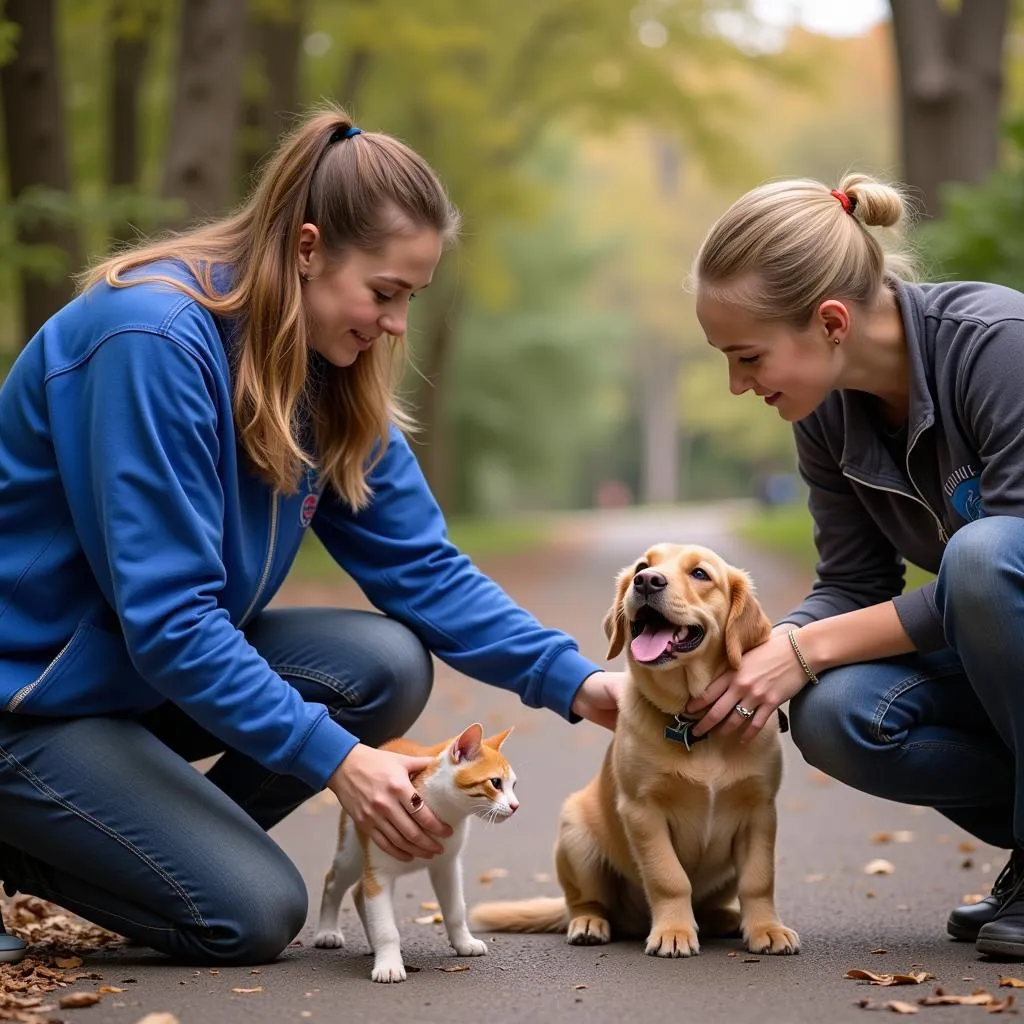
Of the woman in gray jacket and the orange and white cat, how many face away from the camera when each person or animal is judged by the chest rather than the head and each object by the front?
0

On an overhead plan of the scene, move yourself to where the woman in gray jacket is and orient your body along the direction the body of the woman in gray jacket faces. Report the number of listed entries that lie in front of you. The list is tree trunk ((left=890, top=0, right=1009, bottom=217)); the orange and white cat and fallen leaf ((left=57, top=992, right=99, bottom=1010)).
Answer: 2

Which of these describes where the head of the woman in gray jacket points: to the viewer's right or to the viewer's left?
to the viewer's left

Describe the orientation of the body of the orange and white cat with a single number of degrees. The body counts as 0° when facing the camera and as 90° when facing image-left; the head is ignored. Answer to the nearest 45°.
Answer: approximately 315°

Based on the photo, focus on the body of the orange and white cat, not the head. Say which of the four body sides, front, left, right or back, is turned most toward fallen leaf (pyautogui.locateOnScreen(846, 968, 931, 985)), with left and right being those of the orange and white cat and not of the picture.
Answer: front

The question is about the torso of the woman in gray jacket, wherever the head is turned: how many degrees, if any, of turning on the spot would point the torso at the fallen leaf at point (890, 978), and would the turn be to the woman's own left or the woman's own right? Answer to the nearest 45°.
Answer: approximately 45° to the woman's own left

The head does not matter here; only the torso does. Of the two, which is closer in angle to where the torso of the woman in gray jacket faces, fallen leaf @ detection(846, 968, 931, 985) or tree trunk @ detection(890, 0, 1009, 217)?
the fallen leaf

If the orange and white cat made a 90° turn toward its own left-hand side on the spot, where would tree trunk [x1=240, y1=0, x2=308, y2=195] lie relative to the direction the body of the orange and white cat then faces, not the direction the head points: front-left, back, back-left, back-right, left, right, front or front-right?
front-left

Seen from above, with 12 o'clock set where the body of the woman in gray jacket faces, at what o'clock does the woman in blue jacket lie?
The woman in blue jacket is roughly at 1 o'clock from the woman in gray jacket.

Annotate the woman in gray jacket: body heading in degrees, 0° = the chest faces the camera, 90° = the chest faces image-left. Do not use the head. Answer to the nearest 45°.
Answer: approximately 45°

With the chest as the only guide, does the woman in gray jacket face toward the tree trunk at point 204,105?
no

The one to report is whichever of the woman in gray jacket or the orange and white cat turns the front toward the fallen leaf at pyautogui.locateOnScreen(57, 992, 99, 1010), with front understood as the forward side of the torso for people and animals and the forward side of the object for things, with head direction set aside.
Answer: the woman in gray jacket

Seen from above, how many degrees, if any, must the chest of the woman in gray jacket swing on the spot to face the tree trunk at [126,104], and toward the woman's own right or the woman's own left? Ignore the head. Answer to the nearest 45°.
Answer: approximately 90° to the woman's own right
